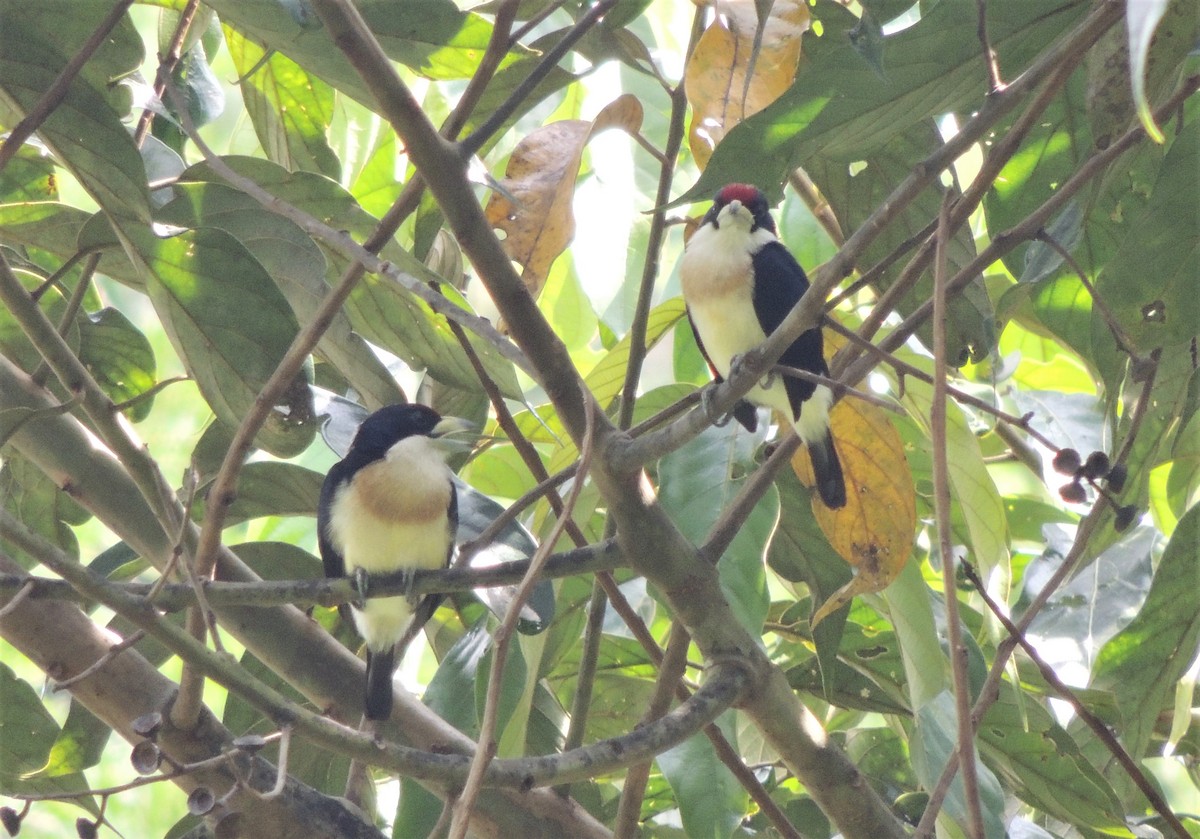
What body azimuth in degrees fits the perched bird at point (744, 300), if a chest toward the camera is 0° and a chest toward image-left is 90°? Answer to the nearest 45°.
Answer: approximately 45°

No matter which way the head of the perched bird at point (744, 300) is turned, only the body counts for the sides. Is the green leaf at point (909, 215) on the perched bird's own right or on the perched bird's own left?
on the perched bird's own left

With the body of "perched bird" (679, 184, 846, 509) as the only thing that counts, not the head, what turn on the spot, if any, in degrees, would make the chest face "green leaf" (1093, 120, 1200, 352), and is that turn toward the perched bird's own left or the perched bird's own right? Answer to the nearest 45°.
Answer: approximately 90° to the perched bird's own left
